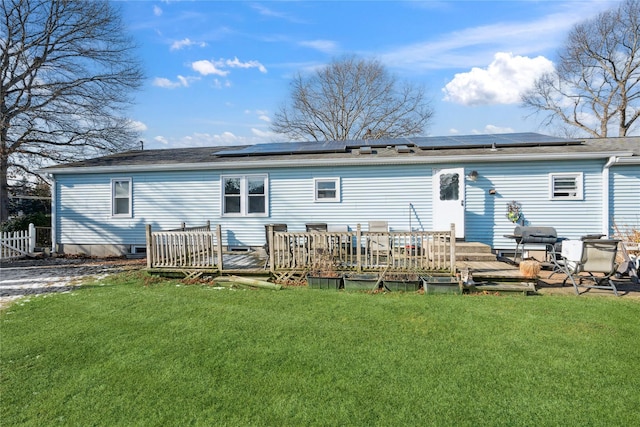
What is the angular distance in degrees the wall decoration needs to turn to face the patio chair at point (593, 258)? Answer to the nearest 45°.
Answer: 0° — it already faces it

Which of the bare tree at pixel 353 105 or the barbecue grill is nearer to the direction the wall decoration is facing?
the barbecue grill

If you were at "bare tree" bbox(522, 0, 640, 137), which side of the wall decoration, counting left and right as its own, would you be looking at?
back

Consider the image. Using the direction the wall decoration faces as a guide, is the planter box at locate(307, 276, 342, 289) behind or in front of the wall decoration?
in front

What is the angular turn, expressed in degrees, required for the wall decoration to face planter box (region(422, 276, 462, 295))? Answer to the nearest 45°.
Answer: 0° — it already faces it

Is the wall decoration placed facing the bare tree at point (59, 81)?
no

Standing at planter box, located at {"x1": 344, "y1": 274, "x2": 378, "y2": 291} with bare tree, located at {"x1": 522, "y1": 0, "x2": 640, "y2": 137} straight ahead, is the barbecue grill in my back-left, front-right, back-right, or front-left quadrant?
front-right

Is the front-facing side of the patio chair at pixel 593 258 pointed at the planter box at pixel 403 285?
no

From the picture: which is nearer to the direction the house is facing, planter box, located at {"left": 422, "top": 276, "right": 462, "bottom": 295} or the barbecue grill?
the planter box

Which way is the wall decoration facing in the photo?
toward the camera

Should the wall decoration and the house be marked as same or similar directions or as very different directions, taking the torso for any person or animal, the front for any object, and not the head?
same or similar directions

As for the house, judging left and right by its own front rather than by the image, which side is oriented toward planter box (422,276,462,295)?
front
